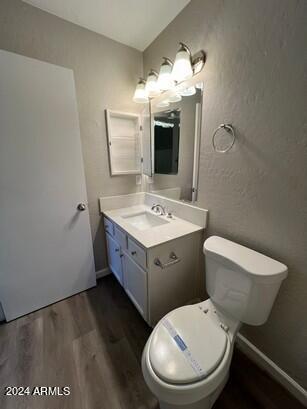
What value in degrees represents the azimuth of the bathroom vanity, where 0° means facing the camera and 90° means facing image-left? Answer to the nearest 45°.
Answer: approximately 45°

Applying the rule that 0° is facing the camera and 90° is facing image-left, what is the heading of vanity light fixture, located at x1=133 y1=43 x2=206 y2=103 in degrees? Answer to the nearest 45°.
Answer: approximately 45°

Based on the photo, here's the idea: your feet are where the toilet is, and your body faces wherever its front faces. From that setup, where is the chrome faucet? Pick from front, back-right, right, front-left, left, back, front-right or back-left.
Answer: right
